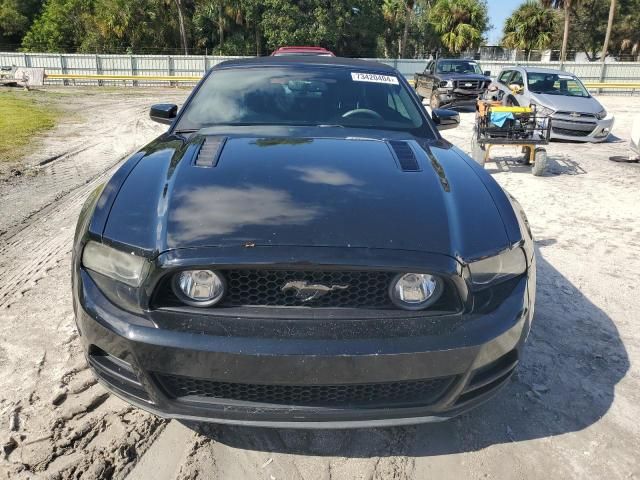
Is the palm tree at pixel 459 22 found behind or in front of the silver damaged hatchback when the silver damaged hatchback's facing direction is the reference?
behind

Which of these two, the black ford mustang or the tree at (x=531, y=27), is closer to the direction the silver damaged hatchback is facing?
the black ford mustang

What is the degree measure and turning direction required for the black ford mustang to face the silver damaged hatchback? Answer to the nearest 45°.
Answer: approximately 135° to its left

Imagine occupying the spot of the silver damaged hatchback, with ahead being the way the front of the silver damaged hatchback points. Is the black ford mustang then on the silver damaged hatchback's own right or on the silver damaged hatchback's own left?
on the silver damaged hatchback's own right

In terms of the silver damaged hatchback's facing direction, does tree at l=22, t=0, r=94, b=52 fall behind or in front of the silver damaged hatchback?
behind

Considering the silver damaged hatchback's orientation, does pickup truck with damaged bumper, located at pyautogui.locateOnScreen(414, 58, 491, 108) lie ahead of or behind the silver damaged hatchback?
behind

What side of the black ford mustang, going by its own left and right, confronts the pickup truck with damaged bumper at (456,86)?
back
